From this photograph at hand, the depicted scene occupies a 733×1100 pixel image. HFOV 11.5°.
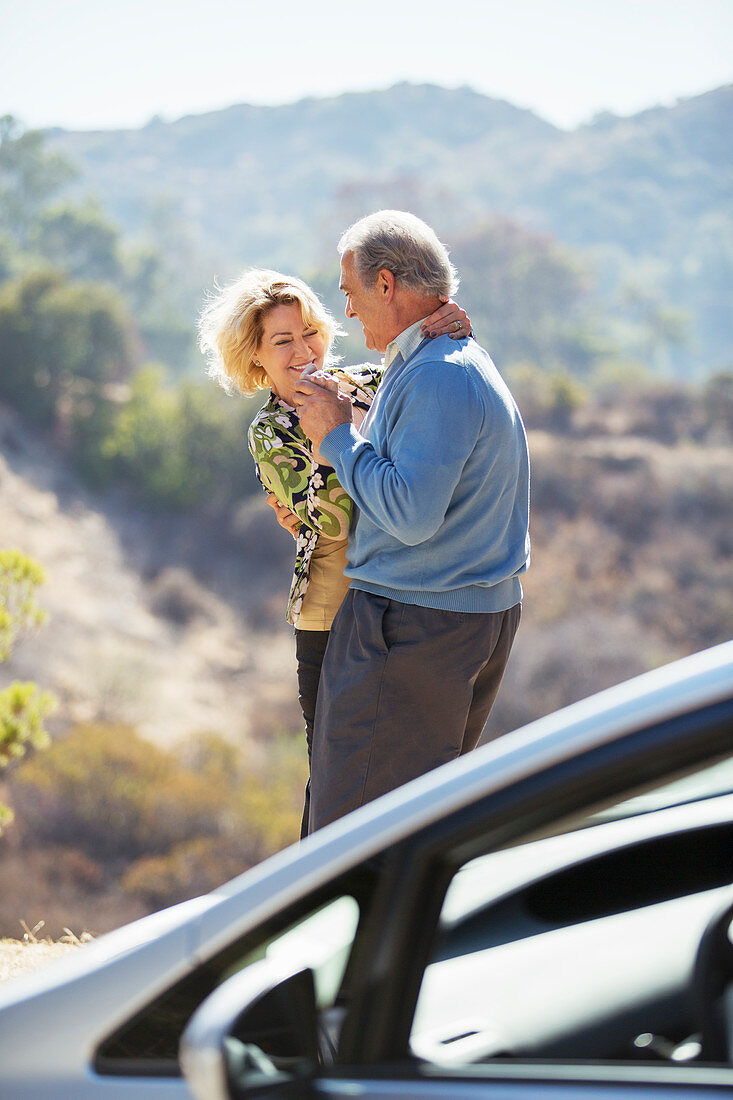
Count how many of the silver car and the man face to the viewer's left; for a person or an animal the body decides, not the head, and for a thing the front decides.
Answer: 2

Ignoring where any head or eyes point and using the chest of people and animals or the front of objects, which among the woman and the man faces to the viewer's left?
the man

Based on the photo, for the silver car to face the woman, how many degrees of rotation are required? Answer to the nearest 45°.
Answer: approximately 90° to its right

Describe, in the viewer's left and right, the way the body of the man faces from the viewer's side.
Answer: facing to the left of the viewer

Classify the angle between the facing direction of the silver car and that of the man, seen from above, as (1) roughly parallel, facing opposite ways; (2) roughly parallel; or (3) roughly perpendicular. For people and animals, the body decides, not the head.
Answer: roughly parallel

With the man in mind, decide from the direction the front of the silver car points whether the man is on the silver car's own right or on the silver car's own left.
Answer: on the silver car's own right

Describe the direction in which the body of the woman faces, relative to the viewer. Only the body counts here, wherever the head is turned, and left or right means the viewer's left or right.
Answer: facing the viewer and to the right of the viewer

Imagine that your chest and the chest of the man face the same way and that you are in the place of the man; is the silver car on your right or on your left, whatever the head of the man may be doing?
on your left

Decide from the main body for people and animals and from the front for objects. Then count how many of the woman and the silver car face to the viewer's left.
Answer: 1

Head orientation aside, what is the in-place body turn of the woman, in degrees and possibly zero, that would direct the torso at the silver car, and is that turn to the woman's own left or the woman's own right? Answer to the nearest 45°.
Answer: approximately 45° to the woman's own right

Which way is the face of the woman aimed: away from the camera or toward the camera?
toward the camera

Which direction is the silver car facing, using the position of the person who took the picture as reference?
facing to the left of the viewer

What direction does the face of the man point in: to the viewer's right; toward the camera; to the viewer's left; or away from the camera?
to the viewer's left
